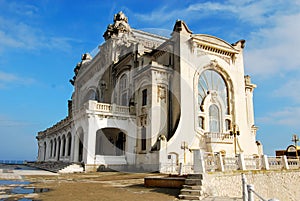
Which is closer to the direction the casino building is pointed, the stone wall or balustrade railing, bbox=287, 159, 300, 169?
the stone wall

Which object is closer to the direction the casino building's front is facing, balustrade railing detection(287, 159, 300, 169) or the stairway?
the stairway

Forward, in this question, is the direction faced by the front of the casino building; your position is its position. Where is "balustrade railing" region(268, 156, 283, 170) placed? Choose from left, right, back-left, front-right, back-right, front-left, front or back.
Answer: left

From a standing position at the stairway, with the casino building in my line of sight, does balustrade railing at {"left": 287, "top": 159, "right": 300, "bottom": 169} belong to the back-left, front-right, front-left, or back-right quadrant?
front-right

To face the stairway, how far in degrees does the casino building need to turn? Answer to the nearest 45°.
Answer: approximately 45° to its left

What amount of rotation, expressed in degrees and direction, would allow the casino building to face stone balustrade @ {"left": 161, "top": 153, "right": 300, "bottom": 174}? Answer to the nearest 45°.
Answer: approximately 45° to its left

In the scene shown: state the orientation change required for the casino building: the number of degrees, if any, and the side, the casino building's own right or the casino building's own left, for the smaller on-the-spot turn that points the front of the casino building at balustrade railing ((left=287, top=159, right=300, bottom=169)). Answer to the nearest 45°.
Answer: approximately 90° to the casino building's own left
